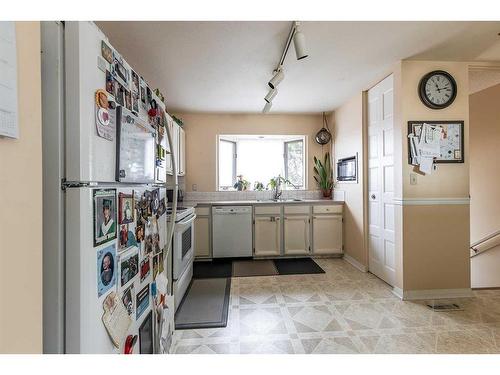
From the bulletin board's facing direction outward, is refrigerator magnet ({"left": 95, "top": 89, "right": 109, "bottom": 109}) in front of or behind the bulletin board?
in front

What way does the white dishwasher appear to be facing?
toward the camera

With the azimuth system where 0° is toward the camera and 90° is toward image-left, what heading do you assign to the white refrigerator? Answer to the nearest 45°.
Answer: approximately 315°

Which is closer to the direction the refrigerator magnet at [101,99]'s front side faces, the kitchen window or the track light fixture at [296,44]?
the track light fixture

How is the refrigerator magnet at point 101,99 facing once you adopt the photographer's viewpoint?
facing the viewer and to the right of the viewer

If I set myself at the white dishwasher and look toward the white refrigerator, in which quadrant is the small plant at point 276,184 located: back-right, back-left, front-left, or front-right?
back-left

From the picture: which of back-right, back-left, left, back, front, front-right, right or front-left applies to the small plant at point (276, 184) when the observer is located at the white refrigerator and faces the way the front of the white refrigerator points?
left

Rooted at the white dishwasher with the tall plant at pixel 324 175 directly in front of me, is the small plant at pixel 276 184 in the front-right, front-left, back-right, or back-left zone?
front-left

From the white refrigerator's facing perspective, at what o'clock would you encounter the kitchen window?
The kitchen window is roughly at 9 o'clock from the white refrigerator.

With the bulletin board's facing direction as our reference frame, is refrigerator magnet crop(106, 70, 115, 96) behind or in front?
in front

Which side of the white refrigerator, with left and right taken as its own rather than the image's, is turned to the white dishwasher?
left

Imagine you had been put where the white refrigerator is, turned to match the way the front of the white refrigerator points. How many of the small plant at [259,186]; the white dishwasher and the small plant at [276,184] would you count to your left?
3

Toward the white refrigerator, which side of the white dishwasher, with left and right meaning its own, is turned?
front

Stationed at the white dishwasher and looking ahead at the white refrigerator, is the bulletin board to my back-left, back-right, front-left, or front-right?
front-left

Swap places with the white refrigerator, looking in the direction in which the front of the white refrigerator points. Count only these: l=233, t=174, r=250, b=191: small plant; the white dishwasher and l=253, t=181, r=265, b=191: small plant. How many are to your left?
3

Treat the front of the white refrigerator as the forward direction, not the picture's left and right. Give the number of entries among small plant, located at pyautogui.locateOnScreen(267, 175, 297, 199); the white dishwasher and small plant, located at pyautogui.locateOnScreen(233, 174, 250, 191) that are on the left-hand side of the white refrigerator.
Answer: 3

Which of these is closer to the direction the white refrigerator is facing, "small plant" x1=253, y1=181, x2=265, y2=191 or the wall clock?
the wall clock

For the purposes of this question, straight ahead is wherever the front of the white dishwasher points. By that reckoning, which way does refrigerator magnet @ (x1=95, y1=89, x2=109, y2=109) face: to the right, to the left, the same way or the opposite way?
to the left
